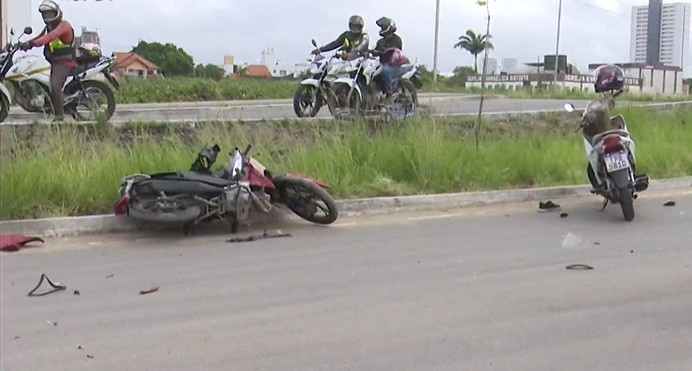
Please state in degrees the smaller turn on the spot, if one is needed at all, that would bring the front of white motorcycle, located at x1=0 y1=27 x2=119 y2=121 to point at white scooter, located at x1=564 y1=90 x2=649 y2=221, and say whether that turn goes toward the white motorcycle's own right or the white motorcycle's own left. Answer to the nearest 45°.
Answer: approximately 135° to the white motorcycle's own left

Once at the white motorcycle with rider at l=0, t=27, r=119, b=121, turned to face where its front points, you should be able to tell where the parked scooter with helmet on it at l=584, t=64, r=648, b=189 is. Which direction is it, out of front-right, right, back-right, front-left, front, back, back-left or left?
back-left

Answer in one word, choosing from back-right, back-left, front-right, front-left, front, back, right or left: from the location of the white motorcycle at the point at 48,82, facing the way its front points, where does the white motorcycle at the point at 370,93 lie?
back

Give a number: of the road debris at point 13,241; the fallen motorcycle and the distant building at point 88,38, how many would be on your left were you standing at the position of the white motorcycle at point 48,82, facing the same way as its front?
2

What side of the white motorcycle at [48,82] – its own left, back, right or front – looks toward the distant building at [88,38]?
right

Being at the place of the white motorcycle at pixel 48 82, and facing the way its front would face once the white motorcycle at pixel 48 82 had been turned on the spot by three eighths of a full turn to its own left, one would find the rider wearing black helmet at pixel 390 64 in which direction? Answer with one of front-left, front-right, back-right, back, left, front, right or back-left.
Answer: front-left

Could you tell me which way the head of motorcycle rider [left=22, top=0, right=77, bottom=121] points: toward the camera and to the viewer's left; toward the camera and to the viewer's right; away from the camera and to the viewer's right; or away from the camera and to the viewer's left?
toward the camera and to the viewer's left

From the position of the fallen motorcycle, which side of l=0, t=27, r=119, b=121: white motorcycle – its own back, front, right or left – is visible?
left

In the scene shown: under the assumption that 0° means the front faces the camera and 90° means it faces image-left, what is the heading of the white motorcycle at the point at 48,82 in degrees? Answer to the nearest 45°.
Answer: approximately 90°

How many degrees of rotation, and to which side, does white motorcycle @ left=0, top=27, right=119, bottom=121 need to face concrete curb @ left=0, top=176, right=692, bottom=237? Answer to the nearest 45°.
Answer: approximately 135° to its left

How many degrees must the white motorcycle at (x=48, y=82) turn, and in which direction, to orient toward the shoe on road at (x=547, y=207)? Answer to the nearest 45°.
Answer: approximately 135° to its left

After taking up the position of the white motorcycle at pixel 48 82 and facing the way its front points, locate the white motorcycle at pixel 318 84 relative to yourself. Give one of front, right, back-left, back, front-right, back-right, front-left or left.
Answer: back

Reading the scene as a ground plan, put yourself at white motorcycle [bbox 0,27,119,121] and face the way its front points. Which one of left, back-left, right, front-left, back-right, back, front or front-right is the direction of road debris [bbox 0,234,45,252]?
left
